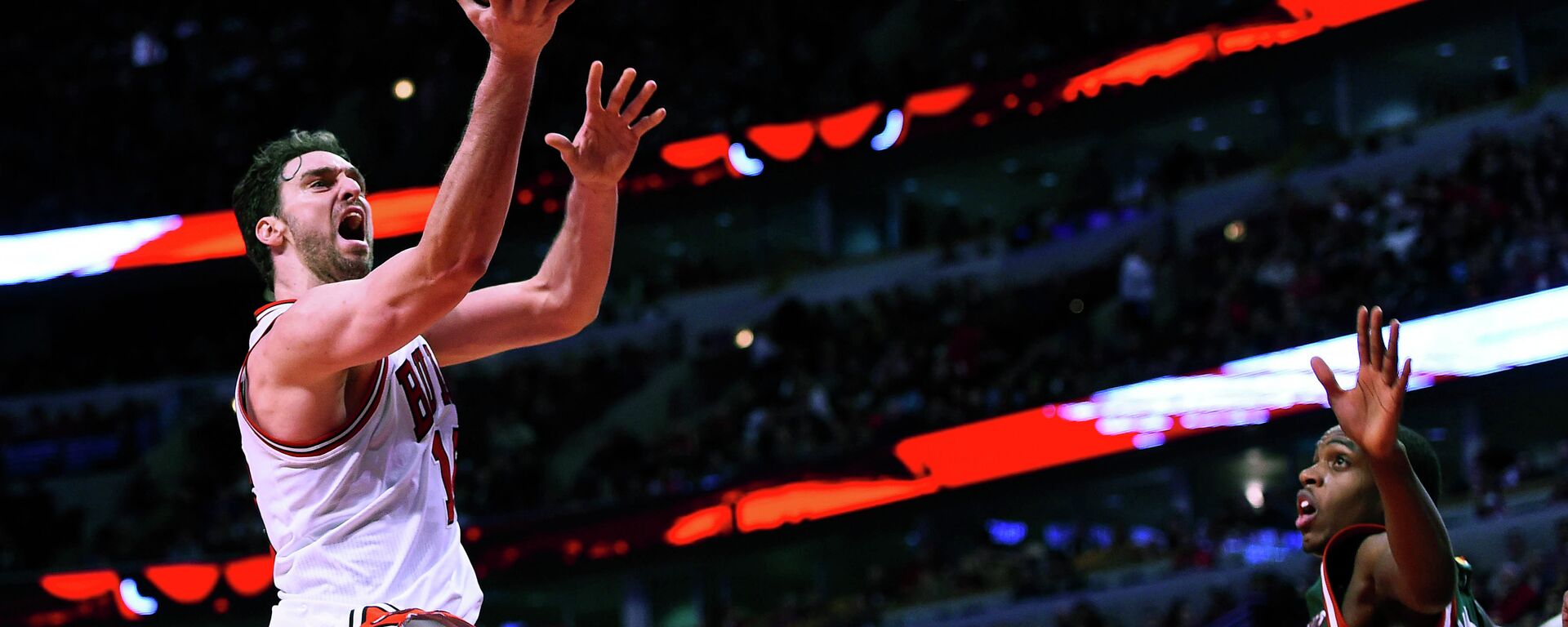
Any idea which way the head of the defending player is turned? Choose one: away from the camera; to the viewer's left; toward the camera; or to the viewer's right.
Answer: to the viewer's left

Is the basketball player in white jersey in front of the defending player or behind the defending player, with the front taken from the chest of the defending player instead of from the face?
in front

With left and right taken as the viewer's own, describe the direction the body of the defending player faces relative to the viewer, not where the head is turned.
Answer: facing to the left of the viewer
